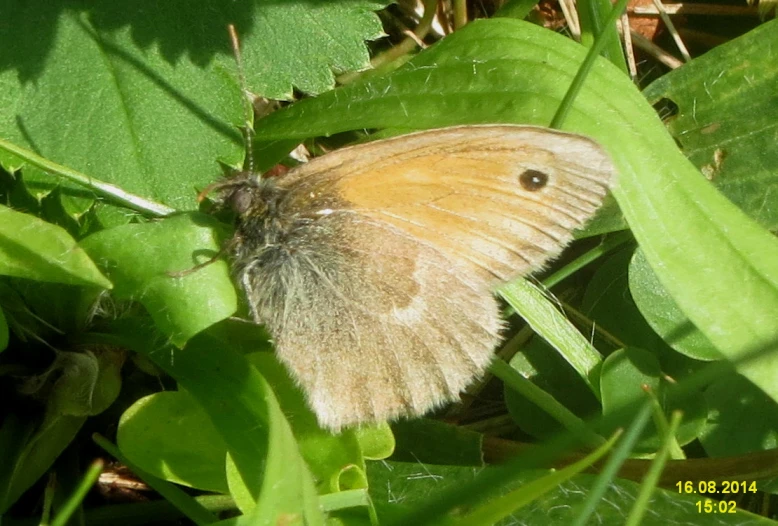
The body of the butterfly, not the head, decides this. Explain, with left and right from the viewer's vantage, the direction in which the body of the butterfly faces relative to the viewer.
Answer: facing to the left of the viewer

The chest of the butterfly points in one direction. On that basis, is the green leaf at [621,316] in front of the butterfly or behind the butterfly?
behind

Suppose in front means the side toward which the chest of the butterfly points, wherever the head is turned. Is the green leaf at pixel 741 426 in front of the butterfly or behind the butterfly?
behind

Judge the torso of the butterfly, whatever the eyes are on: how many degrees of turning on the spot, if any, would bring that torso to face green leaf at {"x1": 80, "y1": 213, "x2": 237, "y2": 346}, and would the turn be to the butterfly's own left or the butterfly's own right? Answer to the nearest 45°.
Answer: approximately 45° to the butterfly's own left
